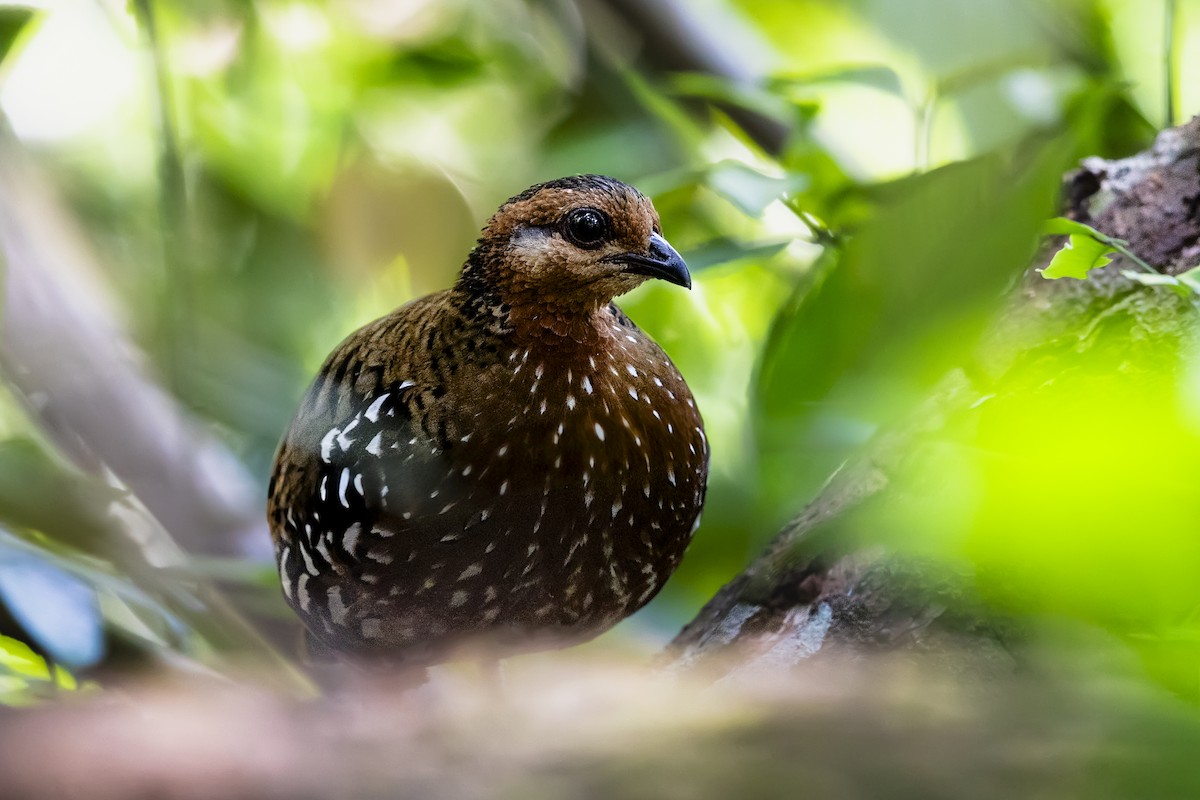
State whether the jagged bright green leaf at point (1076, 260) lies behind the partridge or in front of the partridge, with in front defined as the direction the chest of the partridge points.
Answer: in front

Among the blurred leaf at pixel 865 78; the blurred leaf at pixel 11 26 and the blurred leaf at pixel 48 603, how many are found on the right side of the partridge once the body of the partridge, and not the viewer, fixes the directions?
2

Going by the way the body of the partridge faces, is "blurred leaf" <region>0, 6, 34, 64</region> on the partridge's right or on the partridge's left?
on the partridge's right
